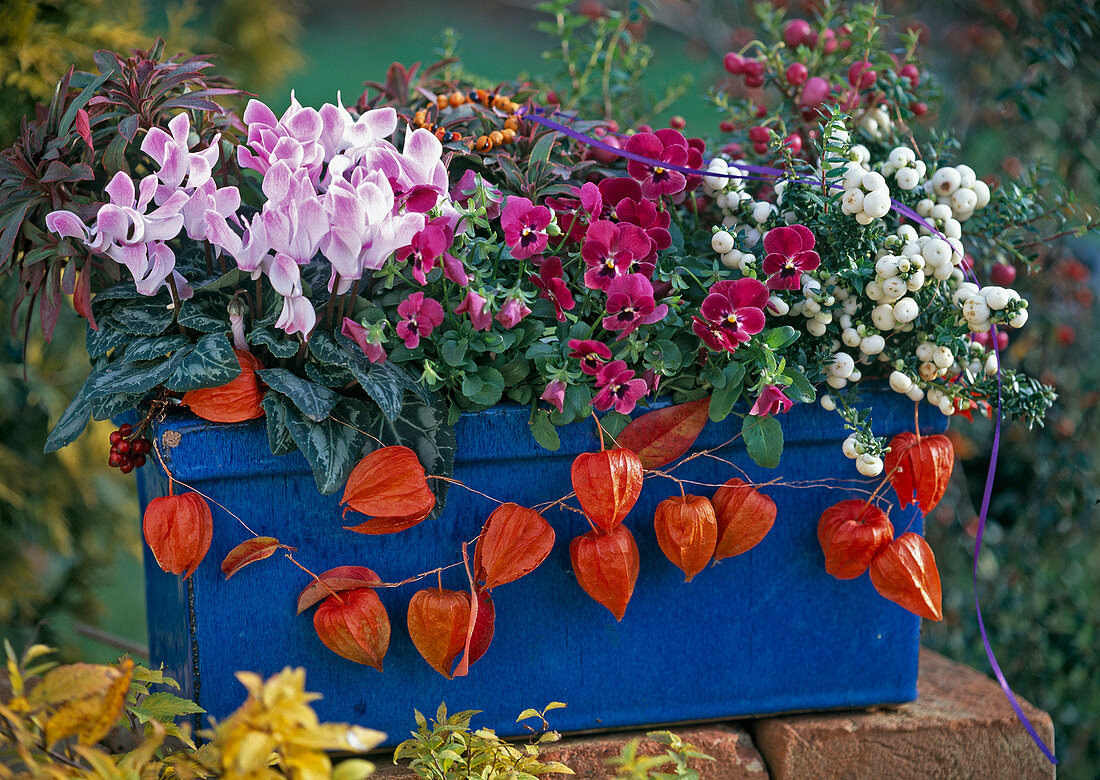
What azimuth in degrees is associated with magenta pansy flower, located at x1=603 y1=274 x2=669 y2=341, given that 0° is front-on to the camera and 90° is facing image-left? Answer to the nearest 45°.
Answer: approximately 0°

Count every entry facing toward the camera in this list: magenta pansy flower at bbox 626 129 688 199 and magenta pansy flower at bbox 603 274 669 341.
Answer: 2

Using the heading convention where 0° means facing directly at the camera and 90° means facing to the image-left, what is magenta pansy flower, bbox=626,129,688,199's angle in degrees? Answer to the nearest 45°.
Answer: approximately 0°
